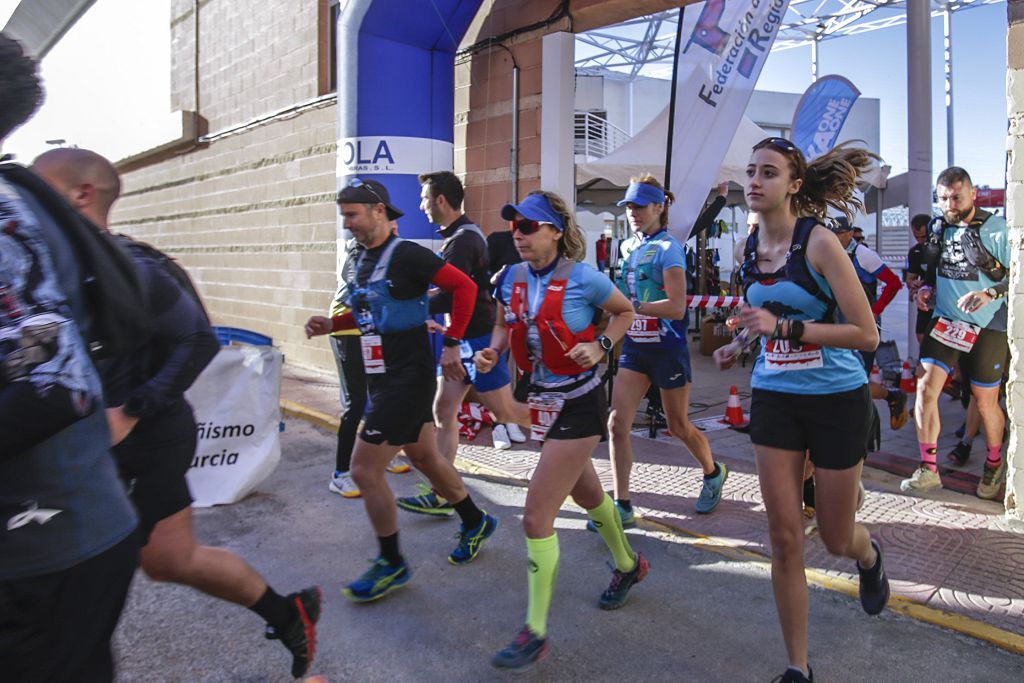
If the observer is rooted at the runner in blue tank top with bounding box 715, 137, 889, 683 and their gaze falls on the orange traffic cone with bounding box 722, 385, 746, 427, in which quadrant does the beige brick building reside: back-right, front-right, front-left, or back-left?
front-left

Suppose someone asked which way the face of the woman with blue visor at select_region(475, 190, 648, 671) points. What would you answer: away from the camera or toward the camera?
toward the camera

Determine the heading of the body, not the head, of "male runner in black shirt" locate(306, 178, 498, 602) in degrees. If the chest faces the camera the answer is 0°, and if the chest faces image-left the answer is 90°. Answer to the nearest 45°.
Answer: approximately 45°

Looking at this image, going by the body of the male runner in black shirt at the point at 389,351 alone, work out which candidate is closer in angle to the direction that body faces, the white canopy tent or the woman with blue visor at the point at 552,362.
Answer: the woman with blue visor

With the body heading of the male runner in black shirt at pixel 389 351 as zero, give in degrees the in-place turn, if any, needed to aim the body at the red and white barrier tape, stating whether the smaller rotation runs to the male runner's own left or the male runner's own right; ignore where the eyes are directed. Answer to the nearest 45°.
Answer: approximately 180°

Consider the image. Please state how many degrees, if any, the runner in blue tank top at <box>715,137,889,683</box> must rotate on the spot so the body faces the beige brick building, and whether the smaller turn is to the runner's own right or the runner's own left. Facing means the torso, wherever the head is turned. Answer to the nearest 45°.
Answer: approximately 90° to the runner's own right

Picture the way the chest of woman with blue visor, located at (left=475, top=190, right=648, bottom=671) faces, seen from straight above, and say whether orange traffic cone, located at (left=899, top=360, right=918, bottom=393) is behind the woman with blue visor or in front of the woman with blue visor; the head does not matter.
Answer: behind

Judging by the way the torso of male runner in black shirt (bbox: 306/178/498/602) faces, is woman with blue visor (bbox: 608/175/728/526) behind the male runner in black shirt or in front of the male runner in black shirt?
behind

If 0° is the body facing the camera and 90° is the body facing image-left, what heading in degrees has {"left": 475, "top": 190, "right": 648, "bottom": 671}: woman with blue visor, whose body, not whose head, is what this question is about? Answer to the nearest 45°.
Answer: approximately 45°

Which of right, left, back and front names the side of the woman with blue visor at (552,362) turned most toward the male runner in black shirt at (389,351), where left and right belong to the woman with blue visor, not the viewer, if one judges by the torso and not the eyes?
right

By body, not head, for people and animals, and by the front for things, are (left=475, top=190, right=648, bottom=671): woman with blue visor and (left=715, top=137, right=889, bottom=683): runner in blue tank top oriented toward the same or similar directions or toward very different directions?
same or similar directions

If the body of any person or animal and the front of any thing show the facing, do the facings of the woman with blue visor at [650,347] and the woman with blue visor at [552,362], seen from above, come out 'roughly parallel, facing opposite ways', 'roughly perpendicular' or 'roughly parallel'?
roughly parallel

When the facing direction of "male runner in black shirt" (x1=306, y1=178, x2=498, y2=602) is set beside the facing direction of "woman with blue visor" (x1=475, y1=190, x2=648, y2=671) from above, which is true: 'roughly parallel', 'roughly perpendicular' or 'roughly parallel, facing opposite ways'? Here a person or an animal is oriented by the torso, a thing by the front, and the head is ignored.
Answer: roughly parallel

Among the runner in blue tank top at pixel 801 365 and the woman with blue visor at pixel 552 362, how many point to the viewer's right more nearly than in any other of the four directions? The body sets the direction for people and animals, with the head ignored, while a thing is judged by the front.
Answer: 0

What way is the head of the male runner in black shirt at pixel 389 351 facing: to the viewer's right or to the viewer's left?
to the viewer's left
